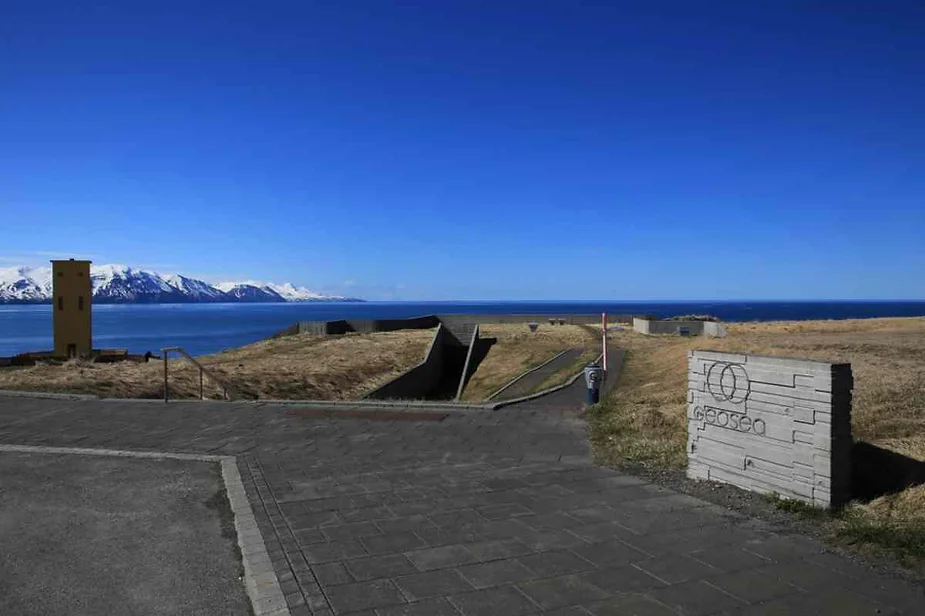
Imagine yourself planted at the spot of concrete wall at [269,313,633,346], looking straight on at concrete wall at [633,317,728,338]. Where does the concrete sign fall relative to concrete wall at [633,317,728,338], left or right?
right

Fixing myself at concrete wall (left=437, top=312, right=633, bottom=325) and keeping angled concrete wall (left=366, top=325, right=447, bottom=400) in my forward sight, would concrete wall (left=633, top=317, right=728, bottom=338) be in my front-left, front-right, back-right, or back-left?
front-left

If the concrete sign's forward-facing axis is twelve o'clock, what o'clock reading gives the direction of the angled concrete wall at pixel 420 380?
The angled concrete wall is roughly at 3 o'clock from the concrete sign.

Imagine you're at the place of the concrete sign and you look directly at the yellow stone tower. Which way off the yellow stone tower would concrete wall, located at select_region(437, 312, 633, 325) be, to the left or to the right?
right

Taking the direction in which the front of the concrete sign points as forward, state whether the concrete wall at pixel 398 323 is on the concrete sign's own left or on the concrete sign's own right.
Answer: on the concrete sign's own right

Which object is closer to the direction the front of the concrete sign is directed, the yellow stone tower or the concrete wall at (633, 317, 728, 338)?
the yellow stone tower

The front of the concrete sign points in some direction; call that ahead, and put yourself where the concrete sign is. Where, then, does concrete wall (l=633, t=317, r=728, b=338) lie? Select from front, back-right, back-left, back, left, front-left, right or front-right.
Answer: back-right

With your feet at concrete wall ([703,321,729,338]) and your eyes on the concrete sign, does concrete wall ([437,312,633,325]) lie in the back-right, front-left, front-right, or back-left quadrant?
back-right

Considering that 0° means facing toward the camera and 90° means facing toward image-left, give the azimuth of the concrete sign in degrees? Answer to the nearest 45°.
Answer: approximately 45°
